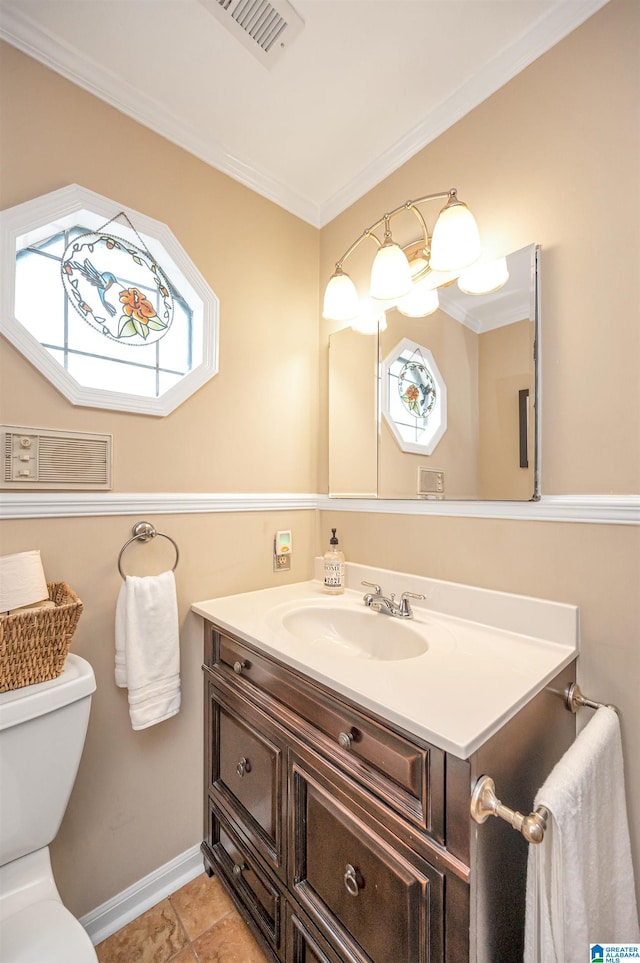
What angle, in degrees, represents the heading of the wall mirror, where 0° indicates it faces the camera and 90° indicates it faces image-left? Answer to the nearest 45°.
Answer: approximately 45°

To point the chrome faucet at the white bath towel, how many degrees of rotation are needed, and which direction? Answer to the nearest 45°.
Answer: approximately 90° to its left

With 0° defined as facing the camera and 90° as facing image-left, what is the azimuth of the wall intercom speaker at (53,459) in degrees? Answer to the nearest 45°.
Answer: approximately 315°

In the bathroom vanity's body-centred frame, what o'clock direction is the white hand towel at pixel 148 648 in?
The white hand towel is roughly at 2 o'clock from the bathroom vanity.
